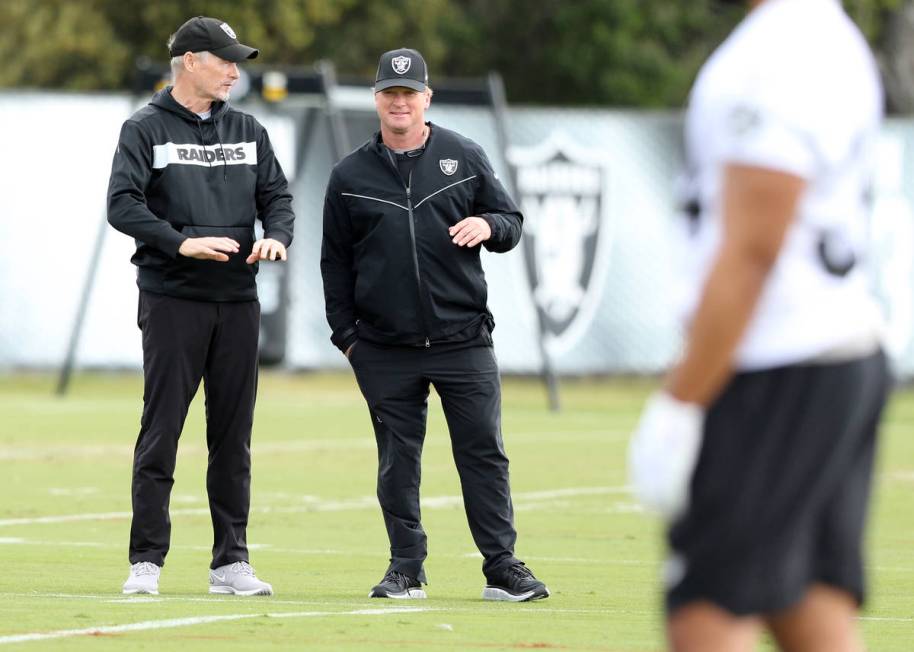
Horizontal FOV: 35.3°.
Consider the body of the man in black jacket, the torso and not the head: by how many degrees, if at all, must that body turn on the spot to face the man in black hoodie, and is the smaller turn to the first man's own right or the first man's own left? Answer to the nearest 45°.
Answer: approximately 90° to the first man's own right

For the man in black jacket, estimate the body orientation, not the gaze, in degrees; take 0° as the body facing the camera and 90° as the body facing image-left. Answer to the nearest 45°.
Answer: approximately 0°
